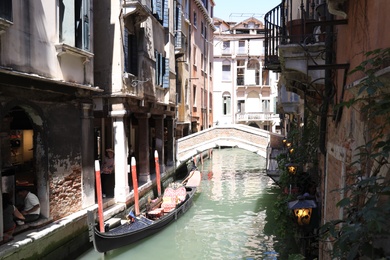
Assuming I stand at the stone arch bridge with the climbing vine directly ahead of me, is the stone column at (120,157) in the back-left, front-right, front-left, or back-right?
front-right

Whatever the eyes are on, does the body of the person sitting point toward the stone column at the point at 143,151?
no

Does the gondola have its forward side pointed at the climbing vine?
no

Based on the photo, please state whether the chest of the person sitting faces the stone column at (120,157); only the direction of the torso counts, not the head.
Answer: no

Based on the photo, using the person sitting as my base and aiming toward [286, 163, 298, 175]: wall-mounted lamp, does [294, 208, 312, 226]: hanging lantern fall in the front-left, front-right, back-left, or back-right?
front-right

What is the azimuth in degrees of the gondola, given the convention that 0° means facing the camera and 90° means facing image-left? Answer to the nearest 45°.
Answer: approximately 45°

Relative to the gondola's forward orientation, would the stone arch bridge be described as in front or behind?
behind

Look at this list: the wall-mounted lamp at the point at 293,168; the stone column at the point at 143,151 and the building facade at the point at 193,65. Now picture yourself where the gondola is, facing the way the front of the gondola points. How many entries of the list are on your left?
1

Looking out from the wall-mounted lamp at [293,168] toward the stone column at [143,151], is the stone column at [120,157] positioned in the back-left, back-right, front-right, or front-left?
front-left

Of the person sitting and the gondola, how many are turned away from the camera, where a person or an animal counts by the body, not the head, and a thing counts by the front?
0
